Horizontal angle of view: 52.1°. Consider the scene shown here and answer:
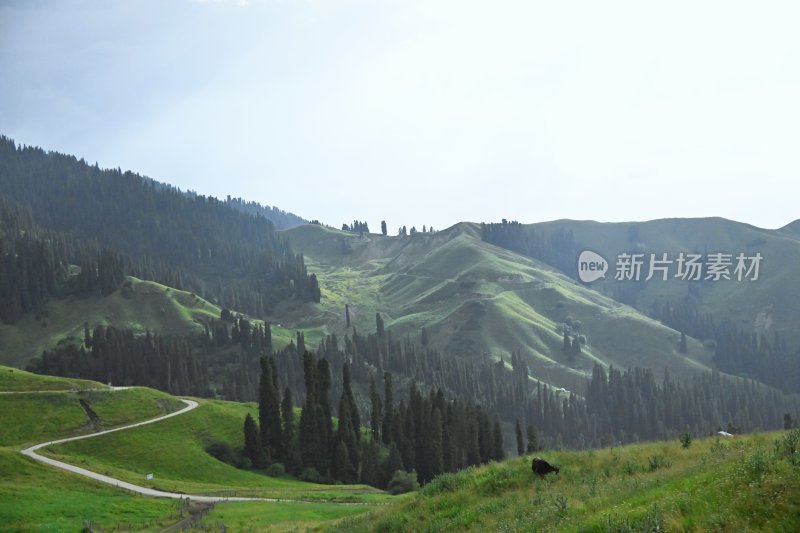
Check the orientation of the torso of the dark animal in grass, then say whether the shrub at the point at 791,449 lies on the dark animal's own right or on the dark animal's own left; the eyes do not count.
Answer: on the dark animal's own right

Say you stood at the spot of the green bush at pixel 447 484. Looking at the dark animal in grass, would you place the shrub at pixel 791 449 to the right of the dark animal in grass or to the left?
right
